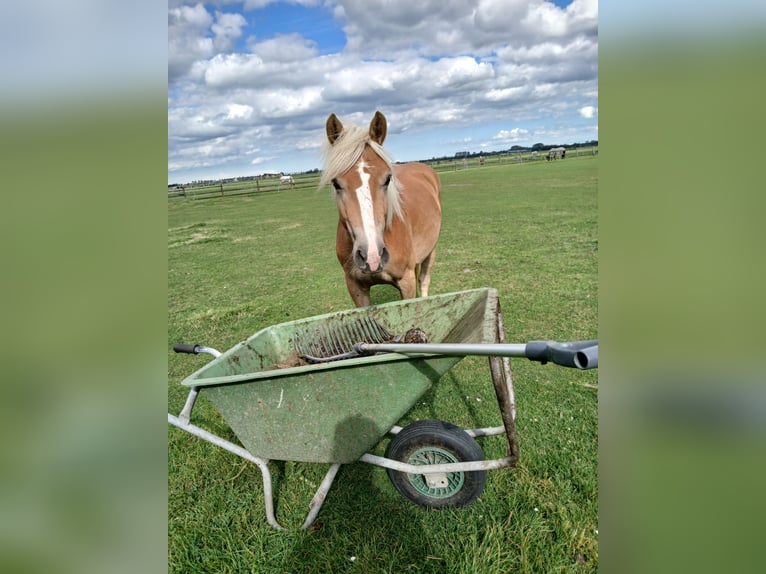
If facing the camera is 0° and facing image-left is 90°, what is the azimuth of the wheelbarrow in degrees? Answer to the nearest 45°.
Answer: approximately 270°

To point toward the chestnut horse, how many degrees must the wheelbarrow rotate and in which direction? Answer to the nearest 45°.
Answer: approximately 90° to its left

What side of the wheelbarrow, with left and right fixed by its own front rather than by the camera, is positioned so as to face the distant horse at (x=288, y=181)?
left
